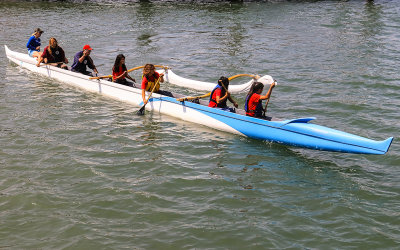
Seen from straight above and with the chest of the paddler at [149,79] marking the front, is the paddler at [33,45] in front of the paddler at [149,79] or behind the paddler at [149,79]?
behind

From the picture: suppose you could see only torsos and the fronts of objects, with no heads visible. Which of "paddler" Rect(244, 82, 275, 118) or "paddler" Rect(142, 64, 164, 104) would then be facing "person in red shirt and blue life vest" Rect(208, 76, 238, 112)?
"paddler" Rect(142, 64, 164, 104)

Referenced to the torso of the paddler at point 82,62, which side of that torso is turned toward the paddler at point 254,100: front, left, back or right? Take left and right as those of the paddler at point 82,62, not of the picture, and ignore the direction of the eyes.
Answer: front

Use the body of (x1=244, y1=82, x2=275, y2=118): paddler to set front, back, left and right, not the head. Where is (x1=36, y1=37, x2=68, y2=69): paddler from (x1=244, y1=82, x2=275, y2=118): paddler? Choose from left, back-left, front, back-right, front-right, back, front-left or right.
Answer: back-left

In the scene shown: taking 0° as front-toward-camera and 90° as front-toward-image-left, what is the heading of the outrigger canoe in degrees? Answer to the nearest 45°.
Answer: approximately 315°

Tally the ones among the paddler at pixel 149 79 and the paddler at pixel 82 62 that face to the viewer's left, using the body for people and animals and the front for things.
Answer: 0

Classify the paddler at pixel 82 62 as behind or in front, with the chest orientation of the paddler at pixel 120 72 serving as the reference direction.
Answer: behind

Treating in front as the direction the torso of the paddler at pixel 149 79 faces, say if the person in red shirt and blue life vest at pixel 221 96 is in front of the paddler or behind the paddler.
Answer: in front

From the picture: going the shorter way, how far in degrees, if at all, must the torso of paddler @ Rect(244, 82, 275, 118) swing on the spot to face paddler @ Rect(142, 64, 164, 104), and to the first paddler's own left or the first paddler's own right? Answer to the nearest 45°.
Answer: approximately 135° to the first paddler's own left

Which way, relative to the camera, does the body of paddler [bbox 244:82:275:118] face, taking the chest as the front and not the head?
to the viewer's right

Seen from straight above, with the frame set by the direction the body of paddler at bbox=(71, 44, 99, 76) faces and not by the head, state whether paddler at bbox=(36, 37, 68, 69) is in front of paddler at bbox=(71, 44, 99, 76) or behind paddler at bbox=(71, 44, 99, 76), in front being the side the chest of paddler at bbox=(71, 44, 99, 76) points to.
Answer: behind

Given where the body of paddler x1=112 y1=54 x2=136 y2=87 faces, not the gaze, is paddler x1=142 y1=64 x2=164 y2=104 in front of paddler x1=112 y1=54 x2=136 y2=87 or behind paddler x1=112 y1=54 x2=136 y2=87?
in front

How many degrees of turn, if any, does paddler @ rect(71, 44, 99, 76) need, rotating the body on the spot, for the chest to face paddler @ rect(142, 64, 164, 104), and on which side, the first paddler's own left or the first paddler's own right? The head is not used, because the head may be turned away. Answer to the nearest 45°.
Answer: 0° — they already face them
